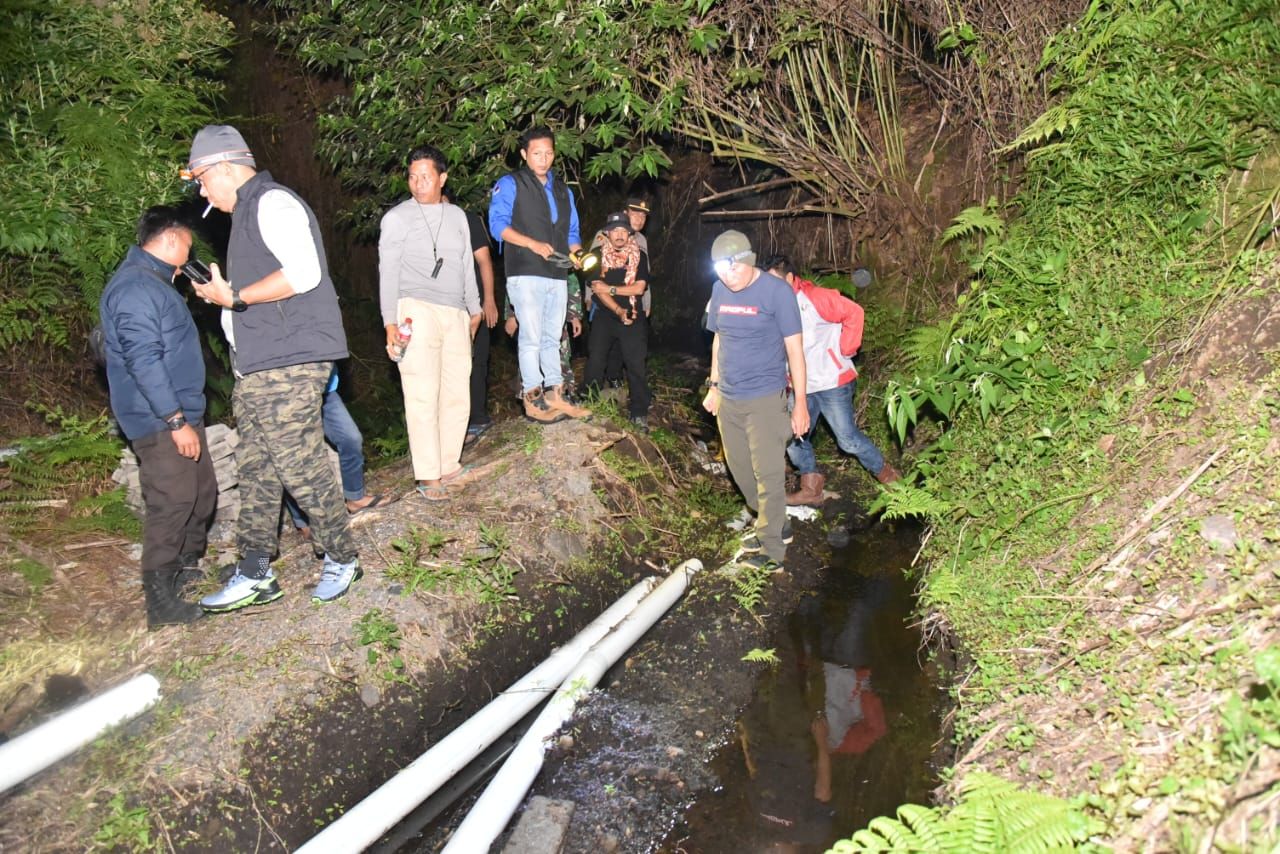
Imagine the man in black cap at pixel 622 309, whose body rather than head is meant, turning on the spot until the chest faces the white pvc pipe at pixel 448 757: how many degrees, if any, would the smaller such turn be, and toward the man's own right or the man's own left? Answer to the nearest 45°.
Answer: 0° — they already face it

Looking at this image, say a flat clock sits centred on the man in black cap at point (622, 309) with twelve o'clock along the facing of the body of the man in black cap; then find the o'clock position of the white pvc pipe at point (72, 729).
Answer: The white pvc pipe is roughly at 1 o'clock from the man in black cap.

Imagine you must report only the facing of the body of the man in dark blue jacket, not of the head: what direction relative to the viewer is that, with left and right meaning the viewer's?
facing to the right of the viewer

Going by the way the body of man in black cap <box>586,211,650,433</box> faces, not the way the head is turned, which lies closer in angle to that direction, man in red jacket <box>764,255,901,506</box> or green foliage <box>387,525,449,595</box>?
the green foliage
